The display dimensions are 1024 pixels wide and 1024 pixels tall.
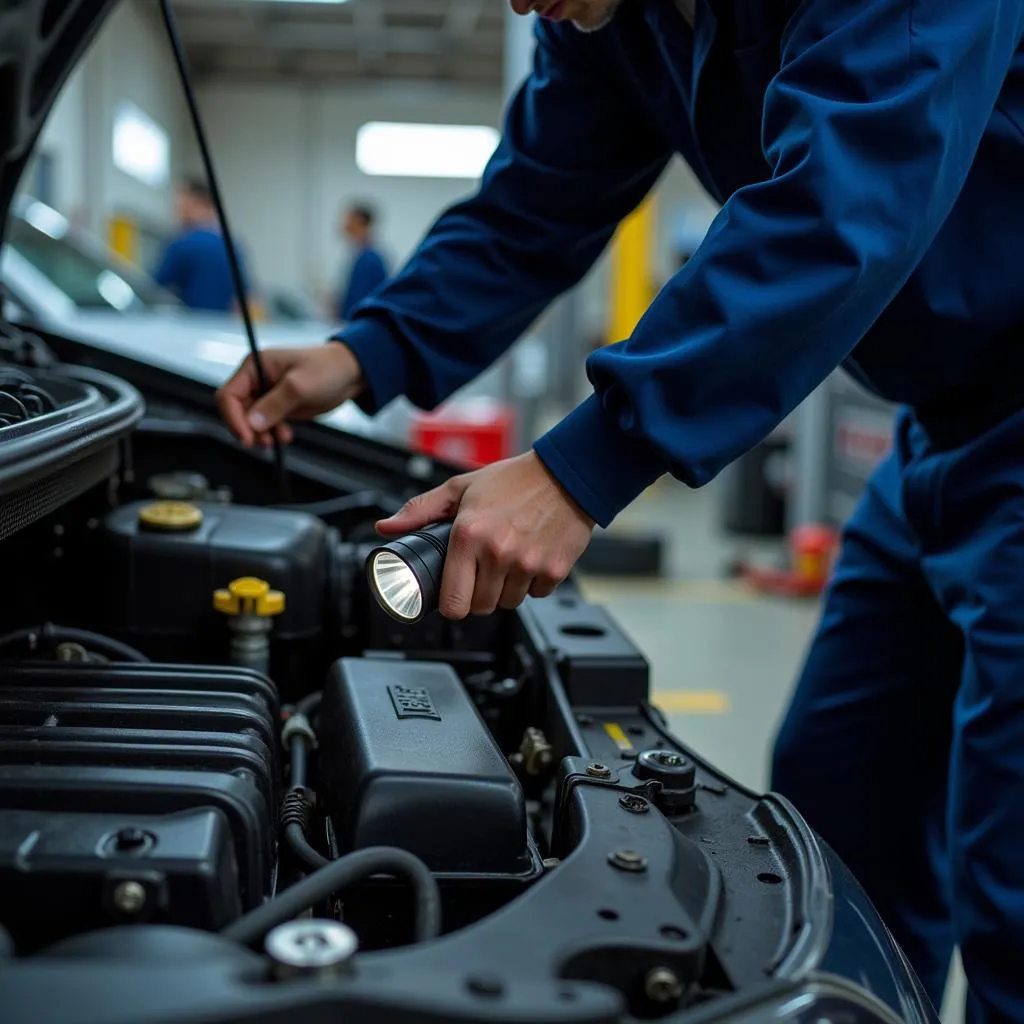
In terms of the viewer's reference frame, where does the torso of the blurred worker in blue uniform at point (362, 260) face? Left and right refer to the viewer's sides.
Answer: facing to the left of the viewer

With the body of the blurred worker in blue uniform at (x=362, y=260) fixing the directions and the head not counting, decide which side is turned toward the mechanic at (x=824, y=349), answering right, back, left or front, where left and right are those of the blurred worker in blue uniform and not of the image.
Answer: left

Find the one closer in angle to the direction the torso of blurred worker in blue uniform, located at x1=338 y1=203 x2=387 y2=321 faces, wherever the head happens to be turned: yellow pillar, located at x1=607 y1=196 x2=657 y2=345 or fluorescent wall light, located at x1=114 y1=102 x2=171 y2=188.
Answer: the fluorescent wall light

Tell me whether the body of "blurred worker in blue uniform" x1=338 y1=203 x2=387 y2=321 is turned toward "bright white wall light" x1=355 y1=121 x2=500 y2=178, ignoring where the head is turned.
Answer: no

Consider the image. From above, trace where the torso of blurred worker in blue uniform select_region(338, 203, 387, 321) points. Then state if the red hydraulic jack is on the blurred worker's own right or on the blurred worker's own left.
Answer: on the blurred worker's own left

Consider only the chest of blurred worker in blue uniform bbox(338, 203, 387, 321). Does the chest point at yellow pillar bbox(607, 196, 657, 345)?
no

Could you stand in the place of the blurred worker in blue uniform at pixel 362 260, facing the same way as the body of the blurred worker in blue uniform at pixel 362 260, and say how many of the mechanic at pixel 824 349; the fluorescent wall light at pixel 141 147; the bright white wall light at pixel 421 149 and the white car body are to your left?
2

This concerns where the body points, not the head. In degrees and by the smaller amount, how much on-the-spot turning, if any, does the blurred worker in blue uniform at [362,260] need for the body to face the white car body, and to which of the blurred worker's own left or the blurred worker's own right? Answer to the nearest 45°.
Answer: approximately 90° to the blurred worker's own left

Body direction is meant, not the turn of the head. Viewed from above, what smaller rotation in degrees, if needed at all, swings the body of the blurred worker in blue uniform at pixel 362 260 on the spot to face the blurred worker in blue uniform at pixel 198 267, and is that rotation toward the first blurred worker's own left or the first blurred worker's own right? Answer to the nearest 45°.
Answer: approximately 45° to the first blurred worker's own left

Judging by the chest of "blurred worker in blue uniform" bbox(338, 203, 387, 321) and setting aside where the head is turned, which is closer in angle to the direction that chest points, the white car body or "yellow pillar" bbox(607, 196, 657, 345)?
the white car body
